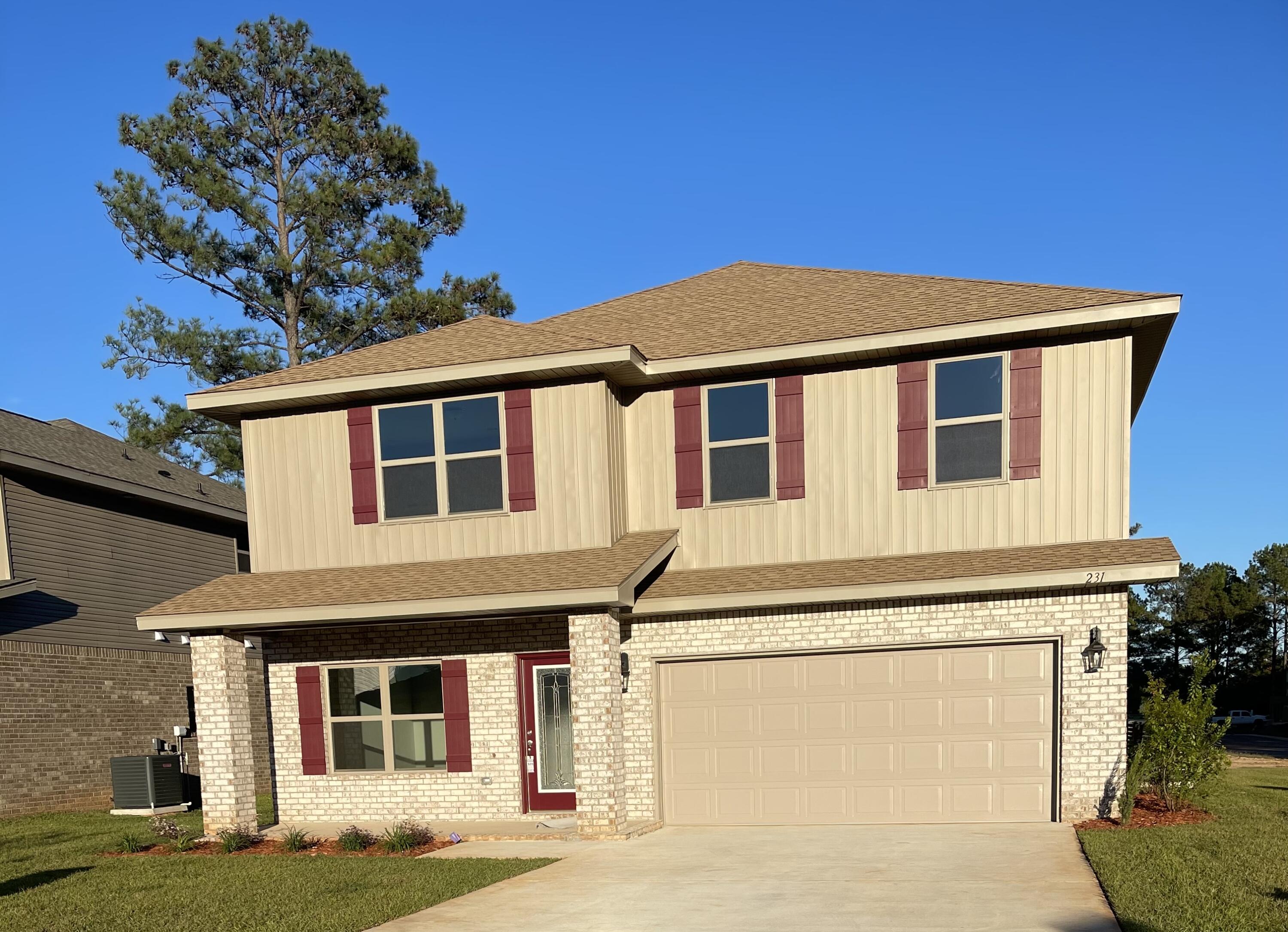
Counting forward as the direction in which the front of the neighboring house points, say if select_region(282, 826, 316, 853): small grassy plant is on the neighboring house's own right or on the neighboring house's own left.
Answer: on the neighboring house's own left

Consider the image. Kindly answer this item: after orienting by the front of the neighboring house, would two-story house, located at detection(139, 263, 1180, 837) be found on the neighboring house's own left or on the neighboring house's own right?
on the neighboring house's own left

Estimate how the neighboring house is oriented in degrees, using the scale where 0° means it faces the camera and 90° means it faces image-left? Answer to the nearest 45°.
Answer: approximately 45°

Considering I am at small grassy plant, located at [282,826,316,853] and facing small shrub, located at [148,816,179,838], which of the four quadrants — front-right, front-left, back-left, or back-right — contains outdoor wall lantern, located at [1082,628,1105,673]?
back-right

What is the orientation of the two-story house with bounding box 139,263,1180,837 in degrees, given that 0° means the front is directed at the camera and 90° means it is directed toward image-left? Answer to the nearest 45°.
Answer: approximately 0°

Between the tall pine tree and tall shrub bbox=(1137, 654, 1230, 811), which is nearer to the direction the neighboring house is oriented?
the tall shrub
